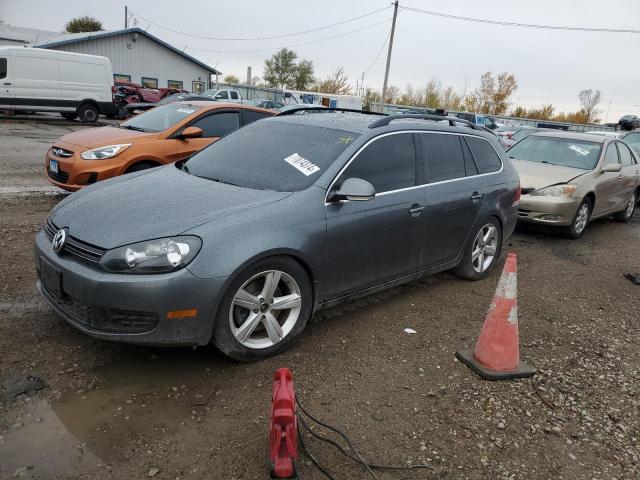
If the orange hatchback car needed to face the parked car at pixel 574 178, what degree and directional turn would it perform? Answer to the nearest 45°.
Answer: approximately 135° to its left

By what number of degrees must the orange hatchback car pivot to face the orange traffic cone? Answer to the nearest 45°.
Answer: approximately 90° to its left

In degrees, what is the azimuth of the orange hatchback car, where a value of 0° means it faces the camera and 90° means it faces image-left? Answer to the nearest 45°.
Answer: approximately 45°

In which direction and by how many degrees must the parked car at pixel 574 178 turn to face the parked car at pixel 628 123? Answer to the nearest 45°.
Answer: approximately 135° to its right

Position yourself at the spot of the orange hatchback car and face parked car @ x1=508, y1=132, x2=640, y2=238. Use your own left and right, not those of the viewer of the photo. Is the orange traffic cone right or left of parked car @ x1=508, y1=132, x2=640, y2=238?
right

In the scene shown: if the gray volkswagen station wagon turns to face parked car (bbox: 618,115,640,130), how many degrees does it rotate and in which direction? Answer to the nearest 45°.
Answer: approximately 180°

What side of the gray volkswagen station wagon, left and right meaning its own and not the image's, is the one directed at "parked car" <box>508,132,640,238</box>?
back

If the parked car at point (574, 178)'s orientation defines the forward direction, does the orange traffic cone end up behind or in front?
in front

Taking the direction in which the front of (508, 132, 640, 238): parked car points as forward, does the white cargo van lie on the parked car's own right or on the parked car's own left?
on the parked car's own right

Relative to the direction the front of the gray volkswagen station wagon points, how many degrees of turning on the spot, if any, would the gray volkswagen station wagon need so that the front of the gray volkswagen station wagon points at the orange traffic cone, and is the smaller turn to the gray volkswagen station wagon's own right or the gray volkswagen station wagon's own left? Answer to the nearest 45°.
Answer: approximately 135° to the gray volkswagen station wagon's own left
